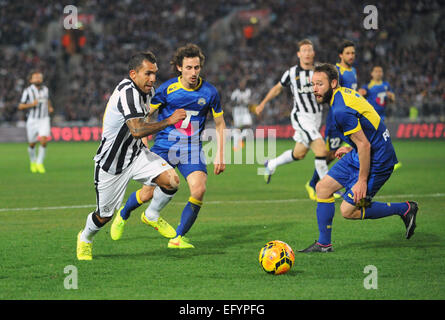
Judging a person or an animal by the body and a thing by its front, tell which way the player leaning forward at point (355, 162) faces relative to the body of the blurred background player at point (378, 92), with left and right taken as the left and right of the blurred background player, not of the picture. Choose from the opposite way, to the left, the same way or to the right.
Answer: to the right

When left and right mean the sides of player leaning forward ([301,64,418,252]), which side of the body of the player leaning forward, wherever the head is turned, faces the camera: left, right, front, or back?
left

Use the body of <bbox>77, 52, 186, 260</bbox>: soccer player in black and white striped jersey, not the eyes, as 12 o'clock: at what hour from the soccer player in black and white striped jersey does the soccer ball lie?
The soccer ball is roughly at 1 o'clock from the soccer player in black and white striped jersey.

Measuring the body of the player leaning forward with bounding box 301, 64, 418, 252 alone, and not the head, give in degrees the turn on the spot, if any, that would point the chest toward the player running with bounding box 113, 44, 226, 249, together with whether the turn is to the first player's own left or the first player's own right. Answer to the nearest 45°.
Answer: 0° — they already face them

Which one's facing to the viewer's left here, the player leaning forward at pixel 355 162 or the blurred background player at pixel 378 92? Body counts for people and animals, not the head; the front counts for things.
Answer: the player leaning forward

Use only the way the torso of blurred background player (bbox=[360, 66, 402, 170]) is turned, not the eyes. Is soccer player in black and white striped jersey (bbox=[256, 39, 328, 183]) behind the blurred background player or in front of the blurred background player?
in front

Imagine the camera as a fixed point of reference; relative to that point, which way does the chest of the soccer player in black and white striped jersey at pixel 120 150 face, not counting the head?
to the viewer's right

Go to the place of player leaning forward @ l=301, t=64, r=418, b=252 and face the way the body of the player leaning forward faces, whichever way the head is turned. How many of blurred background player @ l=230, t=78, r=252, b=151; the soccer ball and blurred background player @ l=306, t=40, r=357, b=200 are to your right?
2

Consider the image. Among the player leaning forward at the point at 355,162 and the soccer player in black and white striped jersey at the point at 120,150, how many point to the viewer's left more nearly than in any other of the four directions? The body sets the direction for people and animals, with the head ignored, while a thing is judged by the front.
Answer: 1

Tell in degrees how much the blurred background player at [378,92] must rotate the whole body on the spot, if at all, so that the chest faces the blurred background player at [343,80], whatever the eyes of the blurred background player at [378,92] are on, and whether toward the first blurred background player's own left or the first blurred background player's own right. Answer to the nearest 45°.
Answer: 0° — they already face them

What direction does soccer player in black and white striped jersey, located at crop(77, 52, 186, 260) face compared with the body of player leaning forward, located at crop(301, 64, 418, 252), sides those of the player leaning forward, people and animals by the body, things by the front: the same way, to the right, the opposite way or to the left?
the opposite way

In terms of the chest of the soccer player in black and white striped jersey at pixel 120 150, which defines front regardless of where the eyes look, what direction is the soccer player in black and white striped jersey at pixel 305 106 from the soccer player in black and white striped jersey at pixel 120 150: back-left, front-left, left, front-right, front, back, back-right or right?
front-left
